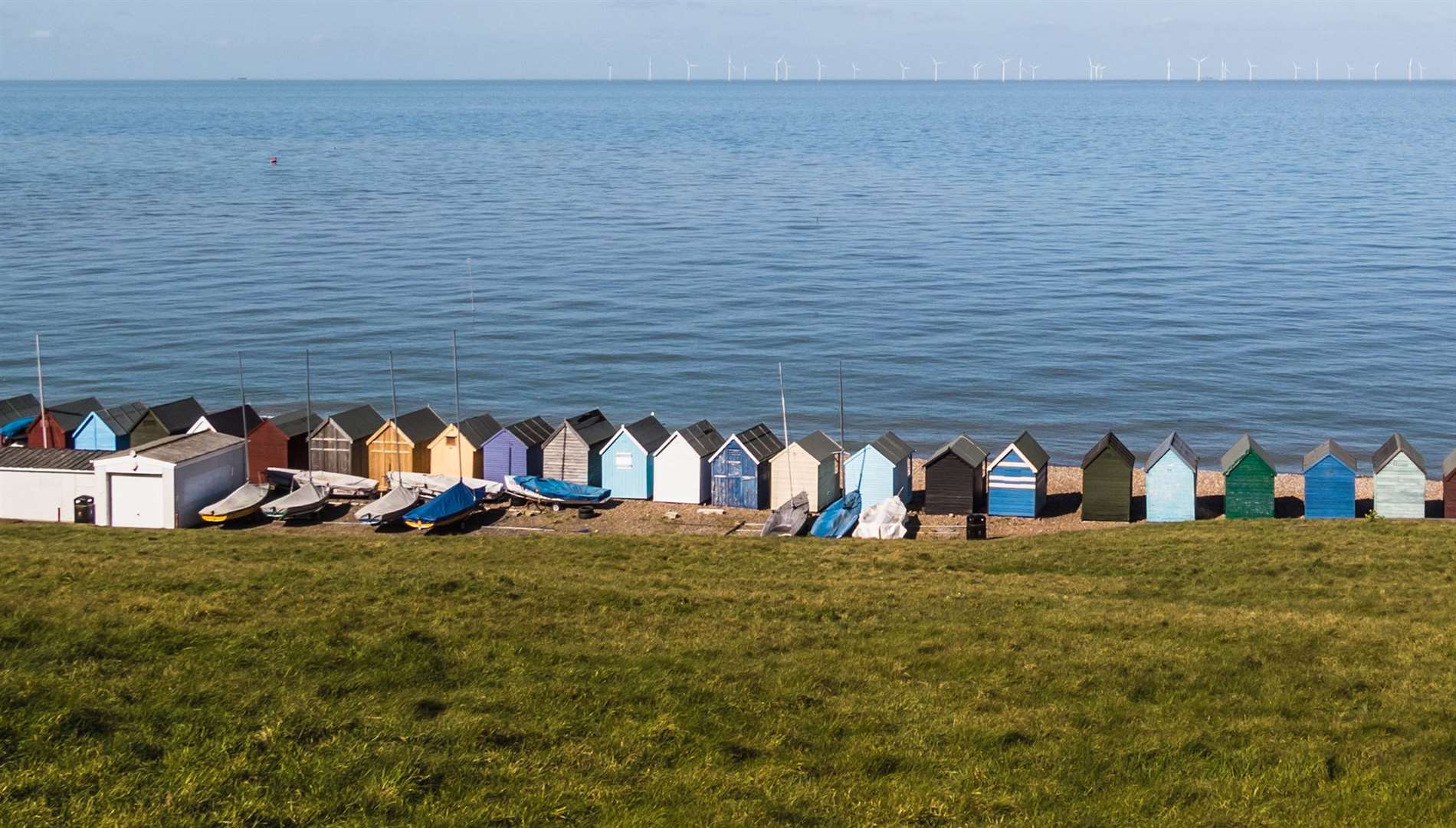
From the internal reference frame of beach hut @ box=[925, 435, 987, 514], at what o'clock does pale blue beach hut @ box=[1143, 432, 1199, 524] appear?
The pale blue beach hut is roughly at 3 o'clock from the beach hut.

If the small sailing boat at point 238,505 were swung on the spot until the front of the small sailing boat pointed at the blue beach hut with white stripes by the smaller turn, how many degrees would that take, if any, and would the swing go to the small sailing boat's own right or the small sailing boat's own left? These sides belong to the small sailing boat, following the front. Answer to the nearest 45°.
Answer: approximately 45° to the small sailing boat's own right

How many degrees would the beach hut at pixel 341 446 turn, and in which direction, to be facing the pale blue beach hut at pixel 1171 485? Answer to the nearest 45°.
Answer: approximately 90° to its right

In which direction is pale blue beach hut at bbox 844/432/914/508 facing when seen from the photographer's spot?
facing away from the viewer and to the right of the viewer

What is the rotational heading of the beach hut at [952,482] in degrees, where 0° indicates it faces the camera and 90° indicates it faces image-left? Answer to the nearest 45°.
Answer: approximately 180°

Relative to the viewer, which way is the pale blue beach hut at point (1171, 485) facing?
away from the camera

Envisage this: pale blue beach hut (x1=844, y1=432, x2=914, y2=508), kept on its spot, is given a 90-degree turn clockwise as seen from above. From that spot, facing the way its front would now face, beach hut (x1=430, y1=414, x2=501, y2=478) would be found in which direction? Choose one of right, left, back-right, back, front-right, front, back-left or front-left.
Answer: back-right

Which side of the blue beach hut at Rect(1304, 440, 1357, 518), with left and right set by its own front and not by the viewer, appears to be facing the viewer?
back

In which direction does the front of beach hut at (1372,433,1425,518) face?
away from the camera

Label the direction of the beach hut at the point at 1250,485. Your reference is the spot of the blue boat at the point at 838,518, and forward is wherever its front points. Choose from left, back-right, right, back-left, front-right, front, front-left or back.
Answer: front-right
